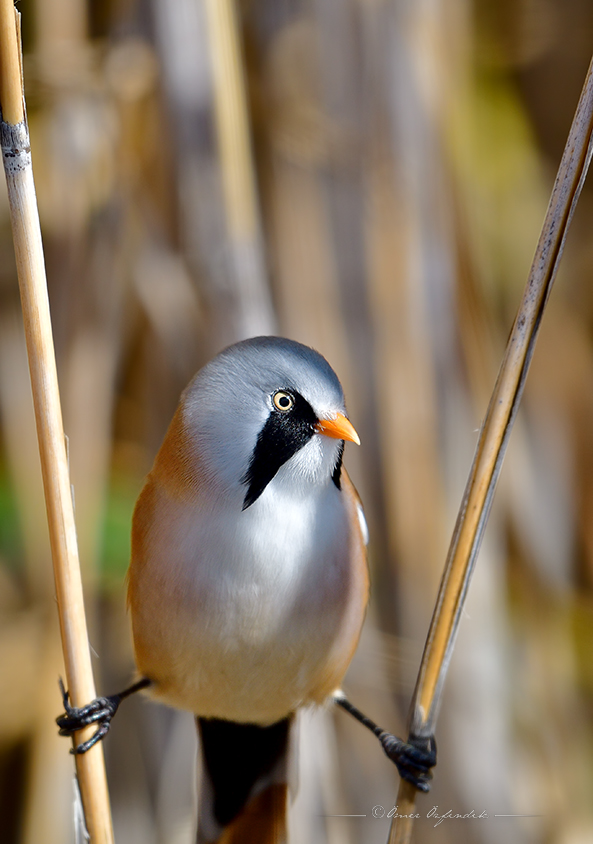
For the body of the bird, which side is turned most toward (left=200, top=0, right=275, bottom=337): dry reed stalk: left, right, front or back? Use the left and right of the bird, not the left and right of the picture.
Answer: back

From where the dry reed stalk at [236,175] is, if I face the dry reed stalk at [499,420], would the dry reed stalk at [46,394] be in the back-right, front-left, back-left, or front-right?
front-right

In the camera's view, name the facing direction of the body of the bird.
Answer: toward the camera
